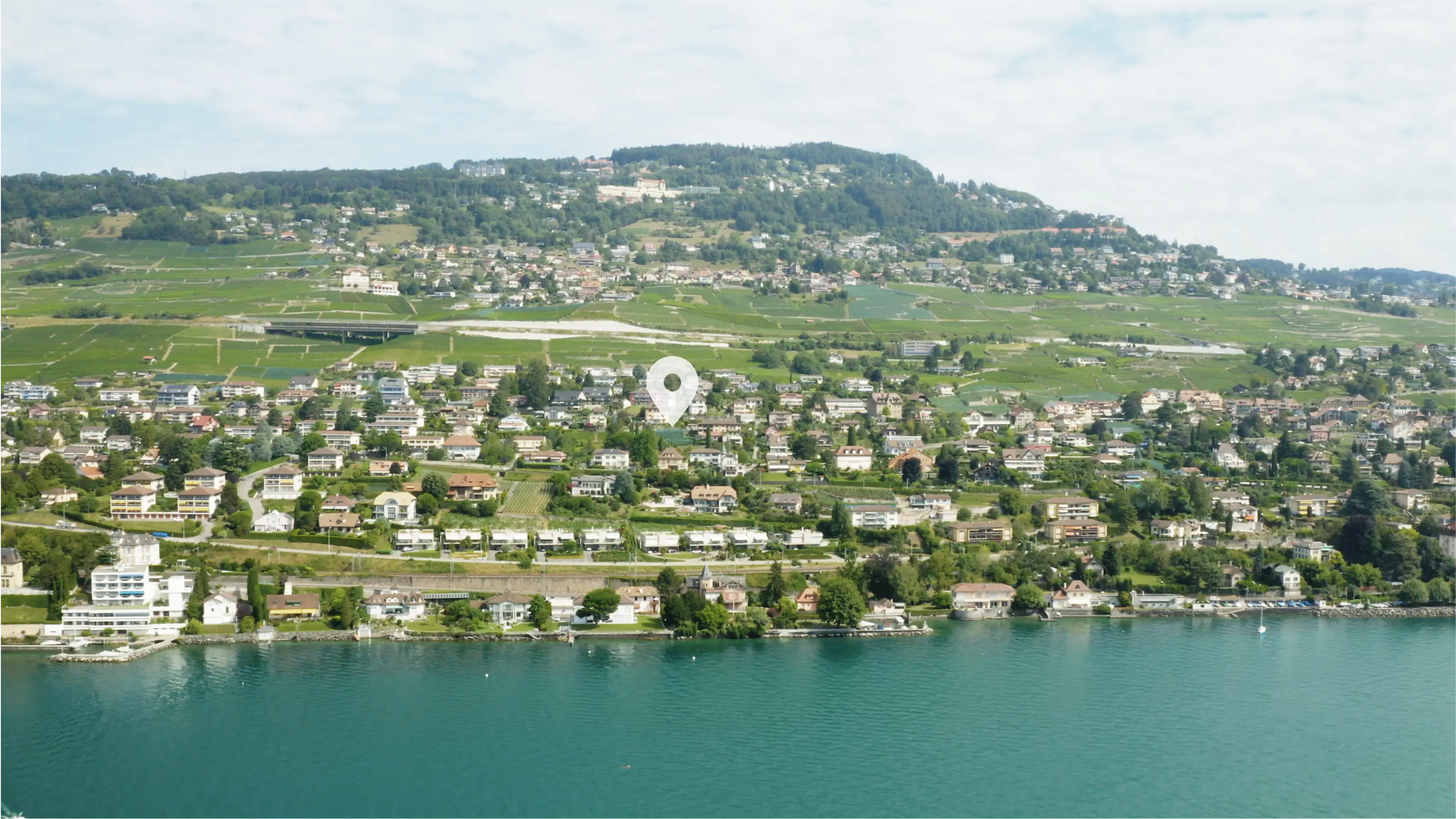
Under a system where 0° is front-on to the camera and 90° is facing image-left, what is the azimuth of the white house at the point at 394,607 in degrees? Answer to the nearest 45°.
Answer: approximately 0°

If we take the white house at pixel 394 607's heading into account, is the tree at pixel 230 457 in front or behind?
behind

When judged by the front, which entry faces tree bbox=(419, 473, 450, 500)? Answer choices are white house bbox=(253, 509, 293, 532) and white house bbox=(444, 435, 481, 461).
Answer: white house bbox=(444, 435, 481, 461)

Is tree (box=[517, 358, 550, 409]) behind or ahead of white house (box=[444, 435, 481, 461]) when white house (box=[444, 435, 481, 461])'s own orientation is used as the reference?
behind

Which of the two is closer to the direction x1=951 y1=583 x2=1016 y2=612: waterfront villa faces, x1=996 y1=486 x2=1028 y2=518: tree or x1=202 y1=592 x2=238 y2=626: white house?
the white house

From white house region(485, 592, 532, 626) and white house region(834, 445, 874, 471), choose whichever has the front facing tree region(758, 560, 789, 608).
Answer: white house region(834, 445, 874, 471)

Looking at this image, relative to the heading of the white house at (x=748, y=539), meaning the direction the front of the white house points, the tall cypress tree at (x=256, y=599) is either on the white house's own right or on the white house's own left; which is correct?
on the white house's own right

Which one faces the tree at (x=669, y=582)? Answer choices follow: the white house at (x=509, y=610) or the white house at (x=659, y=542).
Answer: the white house at (x=659, y=542)

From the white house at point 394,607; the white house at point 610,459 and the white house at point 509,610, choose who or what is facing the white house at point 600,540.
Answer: the white house at point 610,459

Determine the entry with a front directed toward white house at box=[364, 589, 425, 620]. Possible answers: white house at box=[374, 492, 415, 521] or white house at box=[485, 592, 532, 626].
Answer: white house at box=[374, 492, 415, 521]

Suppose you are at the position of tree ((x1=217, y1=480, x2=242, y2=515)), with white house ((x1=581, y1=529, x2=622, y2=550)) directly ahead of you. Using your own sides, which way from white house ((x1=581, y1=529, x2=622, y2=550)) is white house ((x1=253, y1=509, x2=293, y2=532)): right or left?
right

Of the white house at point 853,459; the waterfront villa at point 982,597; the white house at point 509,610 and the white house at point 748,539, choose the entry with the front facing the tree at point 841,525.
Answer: the white house at point 853,459

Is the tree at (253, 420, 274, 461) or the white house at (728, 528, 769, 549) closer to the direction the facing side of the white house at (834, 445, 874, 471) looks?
the white house

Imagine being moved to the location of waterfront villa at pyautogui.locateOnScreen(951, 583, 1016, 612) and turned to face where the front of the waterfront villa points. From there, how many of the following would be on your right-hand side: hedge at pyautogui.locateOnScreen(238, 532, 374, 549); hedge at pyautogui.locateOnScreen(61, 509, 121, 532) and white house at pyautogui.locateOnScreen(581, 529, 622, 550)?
3
